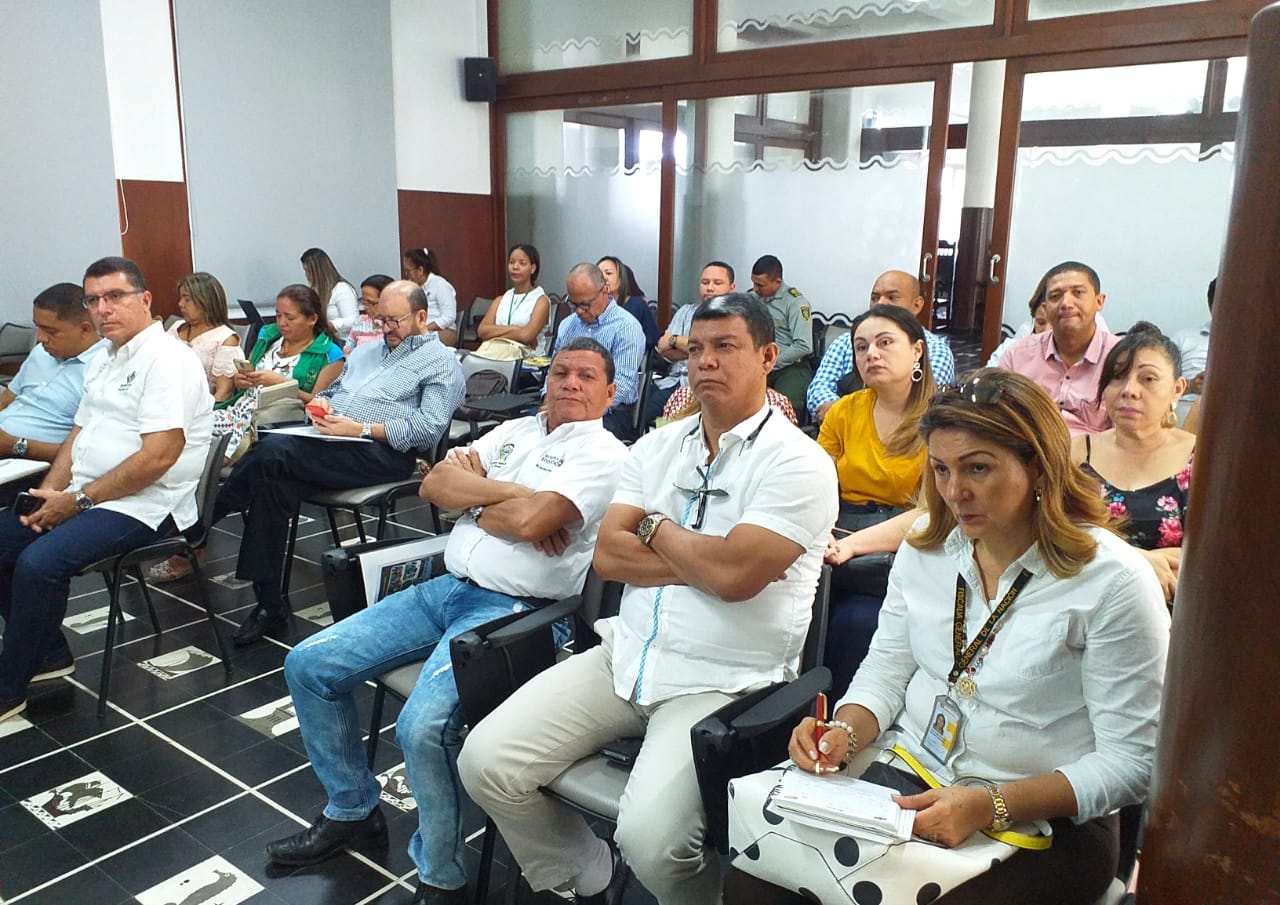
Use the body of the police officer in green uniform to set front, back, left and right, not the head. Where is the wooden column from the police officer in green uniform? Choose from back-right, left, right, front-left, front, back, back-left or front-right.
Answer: front-left

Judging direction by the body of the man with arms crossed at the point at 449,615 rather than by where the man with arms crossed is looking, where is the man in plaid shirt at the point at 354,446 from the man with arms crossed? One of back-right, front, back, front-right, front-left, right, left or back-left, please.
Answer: back-right

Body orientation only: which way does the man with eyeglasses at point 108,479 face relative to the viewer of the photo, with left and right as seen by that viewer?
facing the viewer and to the left of the viewer

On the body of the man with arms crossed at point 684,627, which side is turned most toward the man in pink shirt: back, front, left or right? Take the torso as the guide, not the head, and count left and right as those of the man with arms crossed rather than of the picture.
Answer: back

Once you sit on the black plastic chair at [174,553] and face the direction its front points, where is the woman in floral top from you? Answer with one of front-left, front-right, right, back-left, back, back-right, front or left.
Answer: left

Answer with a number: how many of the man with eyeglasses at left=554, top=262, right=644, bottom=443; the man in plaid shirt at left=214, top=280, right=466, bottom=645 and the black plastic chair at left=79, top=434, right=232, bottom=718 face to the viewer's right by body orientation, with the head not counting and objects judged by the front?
0

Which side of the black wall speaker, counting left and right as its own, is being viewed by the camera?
front

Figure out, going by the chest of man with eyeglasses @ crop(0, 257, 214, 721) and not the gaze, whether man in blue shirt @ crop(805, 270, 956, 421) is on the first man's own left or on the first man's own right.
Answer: on the first man's own left

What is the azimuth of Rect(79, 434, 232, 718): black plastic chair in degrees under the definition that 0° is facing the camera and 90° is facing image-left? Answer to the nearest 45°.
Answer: approximately 45°

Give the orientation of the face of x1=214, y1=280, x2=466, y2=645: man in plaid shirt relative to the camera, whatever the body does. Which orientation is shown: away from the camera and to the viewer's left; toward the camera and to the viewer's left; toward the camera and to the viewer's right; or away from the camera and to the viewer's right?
toward the camera and to the viewer's left

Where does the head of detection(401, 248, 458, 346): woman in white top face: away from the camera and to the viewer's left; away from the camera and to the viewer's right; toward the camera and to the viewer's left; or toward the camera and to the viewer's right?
toward the camera and to the viewer's left
